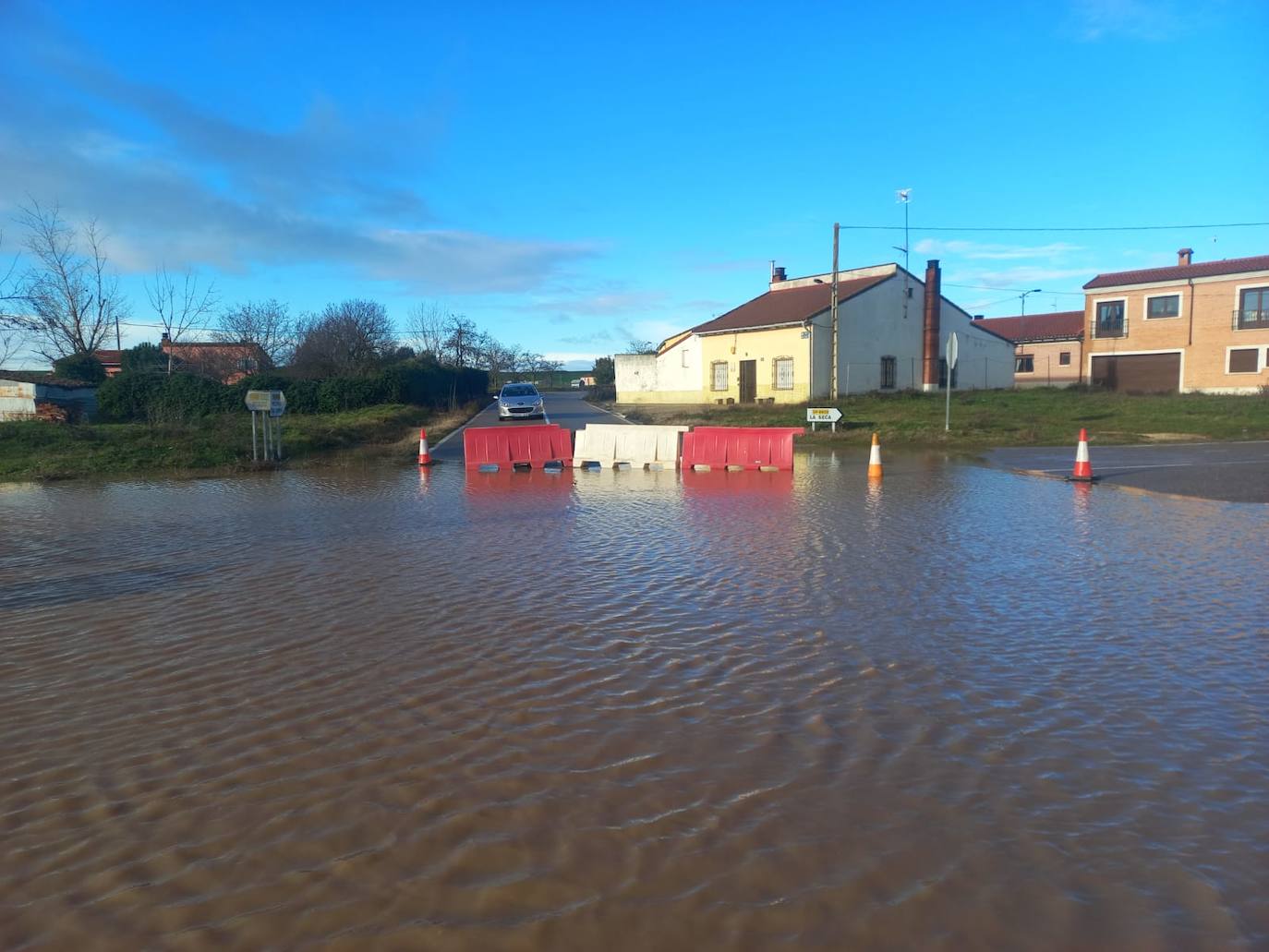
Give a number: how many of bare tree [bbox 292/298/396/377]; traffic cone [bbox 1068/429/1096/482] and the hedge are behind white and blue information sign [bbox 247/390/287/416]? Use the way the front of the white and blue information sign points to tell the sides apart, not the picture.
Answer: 2

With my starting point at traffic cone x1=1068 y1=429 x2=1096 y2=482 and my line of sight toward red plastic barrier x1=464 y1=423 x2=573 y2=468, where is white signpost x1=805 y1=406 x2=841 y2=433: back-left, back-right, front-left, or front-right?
front-right

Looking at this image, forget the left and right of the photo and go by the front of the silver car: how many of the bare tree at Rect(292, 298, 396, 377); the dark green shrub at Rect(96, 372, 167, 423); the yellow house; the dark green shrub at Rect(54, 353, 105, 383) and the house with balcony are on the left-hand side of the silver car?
2

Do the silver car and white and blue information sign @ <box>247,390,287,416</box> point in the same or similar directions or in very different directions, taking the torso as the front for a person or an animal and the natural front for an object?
same or similar directions

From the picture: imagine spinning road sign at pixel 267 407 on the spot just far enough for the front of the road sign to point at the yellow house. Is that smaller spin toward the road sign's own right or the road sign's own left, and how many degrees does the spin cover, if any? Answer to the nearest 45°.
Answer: approximately 135° to the road sign's own left

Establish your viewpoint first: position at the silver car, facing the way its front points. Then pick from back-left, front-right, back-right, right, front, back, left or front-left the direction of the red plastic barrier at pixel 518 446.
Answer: front

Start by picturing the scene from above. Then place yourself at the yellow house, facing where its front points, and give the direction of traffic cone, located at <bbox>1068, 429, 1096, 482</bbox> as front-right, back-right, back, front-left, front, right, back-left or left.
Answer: front-left

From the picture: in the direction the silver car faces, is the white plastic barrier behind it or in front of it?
in front

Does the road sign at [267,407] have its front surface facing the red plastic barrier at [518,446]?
no

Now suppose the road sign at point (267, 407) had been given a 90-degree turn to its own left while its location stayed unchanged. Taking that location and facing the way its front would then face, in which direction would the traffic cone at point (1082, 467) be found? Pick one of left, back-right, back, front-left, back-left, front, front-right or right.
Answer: front-right

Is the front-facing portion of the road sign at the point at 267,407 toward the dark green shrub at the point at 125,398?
no

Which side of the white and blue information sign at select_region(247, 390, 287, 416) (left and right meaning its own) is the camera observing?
front

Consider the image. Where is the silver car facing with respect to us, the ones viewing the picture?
facing the viewer

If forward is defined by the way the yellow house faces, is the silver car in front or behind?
in front

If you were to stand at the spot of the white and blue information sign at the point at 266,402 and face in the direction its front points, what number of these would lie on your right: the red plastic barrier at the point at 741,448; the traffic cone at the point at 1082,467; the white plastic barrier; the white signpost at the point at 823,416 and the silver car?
0

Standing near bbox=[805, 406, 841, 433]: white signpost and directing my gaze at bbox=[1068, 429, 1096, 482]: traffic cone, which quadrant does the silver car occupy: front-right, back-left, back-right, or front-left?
back-right

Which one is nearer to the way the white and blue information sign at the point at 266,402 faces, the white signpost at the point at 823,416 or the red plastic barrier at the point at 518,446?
the red plastic barrier

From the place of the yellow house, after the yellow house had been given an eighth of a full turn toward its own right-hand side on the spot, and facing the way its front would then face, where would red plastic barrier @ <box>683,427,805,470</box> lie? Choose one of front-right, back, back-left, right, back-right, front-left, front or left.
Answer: left

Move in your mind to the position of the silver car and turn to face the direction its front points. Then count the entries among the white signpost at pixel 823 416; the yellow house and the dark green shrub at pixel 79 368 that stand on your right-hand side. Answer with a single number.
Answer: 1

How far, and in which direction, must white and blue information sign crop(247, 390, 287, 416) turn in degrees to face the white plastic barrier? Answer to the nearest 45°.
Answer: approximately 45° to its left

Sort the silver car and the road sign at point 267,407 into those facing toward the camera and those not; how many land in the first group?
2

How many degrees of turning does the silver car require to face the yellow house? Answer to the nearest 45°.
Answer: approximately 90° to its left
